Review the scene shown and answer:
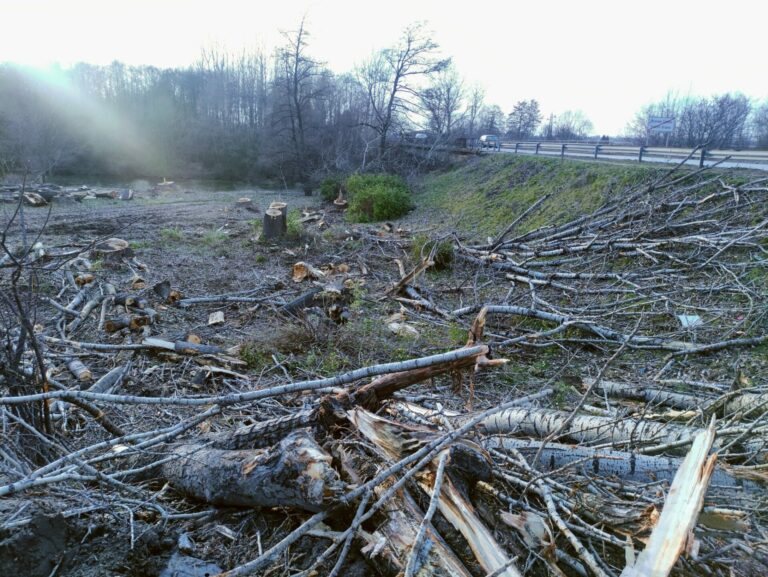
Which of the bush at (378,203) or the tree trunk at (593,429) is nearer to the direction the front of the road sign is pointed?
the tree trunk

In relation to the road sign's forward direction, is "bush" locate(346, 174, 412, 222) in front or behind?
in front

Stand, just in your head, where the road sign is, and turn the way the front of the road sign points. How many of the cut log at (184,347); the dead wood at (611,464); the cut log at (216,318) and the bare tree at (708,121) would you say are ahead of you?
3

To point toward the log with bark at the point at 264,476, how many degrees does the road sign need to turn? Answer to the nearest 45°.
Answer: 0° — it already faces it

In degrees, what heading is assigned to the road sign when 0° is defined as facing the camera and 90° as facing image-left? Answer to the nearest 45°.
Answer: approximately 0°

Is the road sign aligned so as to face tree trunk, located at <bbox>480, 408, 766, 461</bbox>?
yes

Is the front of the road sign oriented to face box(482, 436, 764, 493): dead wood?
yes

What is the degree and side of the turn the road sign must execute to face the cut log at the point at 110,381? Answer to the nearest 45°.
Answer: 0° — it already faces it

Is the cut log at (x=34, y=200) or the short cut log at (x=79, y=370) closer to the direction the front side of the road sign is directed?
the short cut log

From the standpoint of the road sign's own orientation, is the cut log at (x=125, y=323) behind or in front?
in front

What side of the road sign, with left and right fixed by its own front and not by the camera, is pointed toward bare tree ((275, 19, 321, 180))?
right
